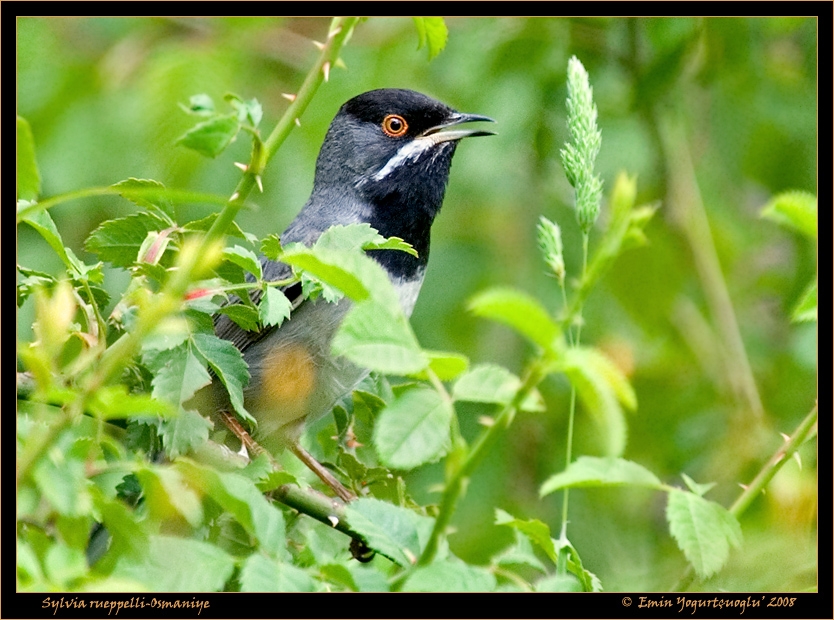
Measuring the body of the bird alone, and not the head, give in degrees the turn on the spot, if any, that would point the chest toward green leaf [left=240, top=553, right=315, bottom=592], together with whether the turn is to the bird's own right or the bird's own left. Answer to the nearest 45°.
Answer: approximately 90° to the bird's own right

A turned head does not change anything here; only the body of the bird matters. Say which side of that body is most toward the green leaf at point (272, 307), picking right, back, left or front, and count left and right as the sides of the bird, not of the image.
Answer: right

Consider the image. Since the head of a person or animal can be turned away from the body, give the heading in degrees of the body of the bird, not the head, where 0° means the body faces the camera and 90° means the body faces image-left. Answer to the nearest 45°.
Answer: approximately 270°

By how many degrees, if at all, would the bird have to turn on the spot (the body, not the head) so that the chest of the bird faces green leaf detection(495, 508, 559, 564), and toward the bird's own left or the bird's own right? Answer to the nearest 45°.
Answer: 0° — it already faces it

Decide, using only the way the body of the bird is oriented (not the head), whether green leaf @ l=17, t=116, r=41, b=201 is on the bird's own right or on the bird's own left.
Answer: on the bird's own right
